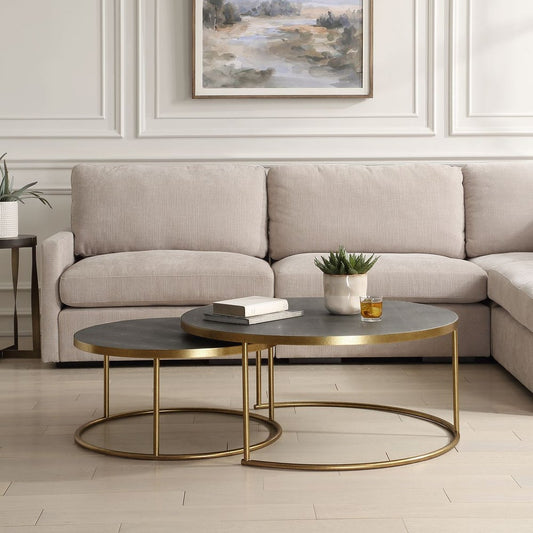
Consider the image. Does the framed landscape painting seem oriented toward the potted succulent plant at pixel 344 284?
yes

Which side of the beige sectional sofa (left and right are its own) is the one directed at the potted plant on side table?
right

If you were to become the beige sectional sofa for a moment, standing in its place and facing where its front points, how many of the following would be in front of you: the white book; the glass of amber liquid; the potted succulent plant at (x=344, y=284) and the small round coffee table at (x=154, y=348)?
4

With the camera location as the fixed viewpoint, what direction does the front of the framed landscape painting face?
facing the viewer

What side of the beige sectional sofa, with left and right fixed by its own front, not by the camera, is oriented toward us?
front

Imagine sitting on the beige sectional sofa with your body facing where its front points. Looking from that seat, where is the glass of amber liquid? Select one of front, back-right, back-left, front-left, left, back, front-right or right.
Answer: front

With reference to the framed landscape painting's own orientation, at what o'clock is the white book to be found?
The white book is roughly at 12 o'clock from the framed landscape painting.

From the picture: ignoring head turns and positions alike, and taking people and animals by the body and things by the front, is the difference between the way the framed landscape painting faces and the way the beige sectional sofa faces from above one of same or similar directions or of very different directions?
same or similar directions

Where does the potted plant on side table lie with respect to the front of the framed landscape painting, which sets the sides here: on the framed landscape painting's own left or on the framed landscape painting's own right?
on the framed landscape painting's own right

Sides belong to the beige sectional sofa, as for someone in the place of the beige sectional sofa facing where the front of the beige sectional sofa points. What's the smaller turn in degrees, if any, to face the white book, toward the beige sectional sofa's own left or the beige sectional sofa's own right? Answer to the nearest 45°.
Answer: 0° — it already faces it

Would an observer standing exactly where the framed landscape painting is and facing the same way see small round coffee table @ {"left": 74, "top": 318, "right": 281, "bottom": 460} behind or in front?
in front

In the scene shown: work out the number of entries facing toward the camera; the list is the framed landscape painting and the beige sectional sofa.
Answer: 2

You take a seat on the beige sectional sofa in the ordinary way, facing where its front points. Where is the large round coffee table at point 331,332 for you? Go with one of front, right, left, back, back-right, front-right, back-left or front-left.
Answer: front

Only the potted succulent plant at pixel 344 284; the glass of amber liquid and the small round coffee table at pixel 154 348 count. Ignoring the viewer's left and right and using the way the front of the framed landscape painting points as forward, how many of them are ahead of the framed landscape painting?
3
